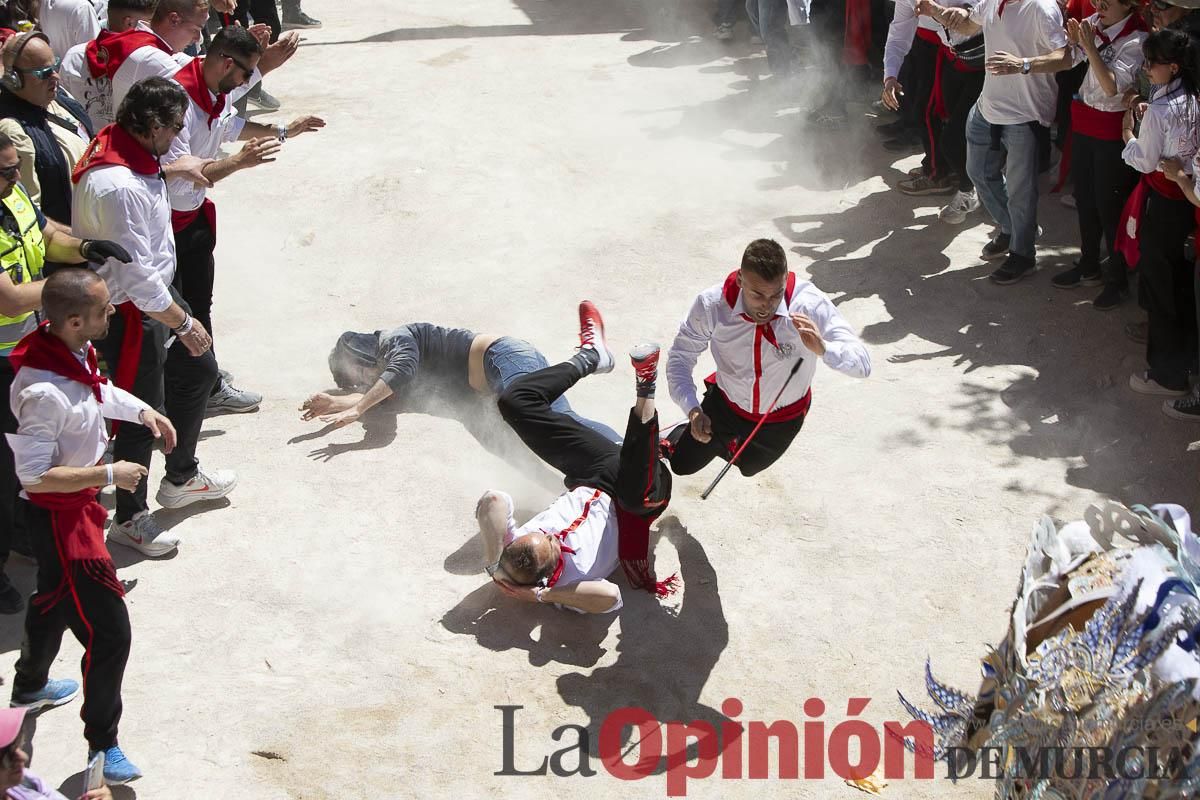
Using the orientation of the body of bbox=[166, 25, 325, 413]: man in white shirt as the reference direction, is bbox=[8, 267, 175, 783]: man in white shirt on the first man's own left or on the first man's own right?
on the first man's own right

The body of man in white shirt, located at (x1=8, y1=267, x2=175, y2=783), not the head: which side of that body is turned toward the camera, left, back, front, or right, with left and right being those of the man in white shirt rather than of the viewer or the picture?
right

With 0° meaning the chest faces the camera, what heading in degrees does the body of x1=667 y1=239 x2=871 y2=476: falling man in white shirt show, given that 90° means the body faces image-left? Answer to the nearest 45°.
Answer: approximately 0°

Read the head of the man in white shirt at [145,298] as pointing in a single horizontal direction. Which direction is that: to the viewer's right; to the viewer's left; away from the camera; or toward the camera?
to the viewer's right

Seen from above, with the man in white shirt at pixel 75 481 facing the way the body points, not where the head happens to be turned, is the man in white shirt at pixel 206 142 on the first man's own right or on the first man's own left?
on the first man's own left

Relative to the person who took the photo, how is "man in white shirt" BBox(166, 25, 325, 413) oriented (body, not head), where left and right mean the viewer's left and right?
facing to the right of the viewer

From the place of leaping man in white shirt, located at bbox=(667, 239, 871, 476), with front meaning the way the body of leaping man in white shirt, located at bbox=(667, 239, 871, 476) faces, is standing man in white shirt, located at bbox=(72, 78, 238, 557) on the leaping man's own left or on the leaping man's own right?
on the leaping man's own right

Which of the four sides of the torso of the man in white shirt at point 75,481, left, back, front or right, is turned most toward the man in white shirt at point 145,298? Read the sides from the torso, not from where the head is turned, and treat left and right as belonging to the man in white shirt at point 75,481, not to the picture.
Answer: left

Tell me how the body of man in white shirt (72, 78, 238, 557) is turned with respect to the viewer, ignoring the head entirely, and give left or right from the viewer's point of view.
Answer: facing to the right of the viewer

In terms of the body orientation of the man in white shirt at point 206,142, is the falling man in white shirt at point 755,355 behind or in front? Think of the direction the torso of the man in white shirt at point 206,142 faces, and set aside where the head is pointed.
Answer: in front
